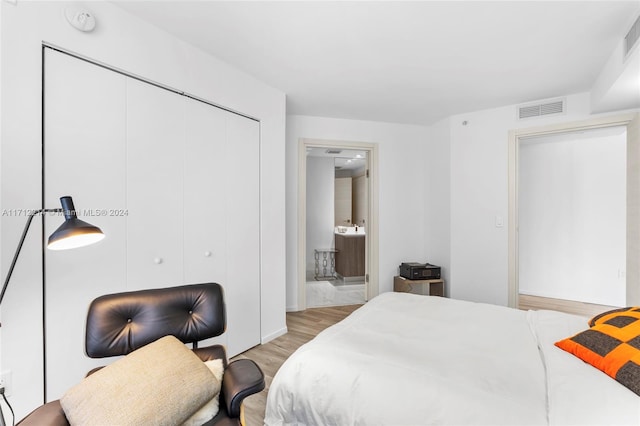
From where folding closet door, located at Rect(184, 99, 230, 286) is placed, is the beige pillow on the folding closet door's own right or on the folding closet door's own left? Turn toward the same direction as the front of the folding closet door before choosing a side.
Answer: on the folding closet door's own right

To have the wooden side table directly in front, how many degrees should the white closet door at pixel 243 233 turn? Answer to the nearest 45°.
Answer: approximately 45° to its left

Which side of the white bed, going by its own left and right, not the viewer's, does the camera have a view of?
left

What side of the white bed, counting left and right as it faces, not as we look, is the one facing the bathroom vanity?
right

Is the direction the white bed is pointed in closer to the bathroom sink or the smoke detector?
the smoke detector

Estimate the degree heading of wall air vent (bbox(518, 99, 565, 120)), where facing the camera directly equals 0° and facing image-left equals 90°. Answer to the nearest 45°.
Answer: approximately 45°

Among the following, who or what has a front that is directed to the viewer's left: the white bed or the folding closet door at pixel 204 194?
the white bed

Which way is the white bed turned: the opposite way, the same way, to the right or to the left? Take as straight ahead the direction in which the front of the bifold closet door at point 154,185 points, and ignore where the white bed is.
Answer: the opposite way

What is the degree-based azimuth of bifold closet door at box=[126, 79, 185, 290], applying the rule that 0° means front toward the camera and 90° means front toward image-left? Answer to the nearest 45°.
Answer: approximately 315°

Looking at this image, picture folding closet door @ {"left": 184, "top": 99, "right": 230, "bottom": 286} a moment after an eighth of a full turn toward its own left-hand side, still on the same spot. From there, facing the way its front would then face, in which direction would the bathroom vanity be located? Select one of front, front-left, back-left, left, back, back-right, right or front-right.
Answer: front-left
